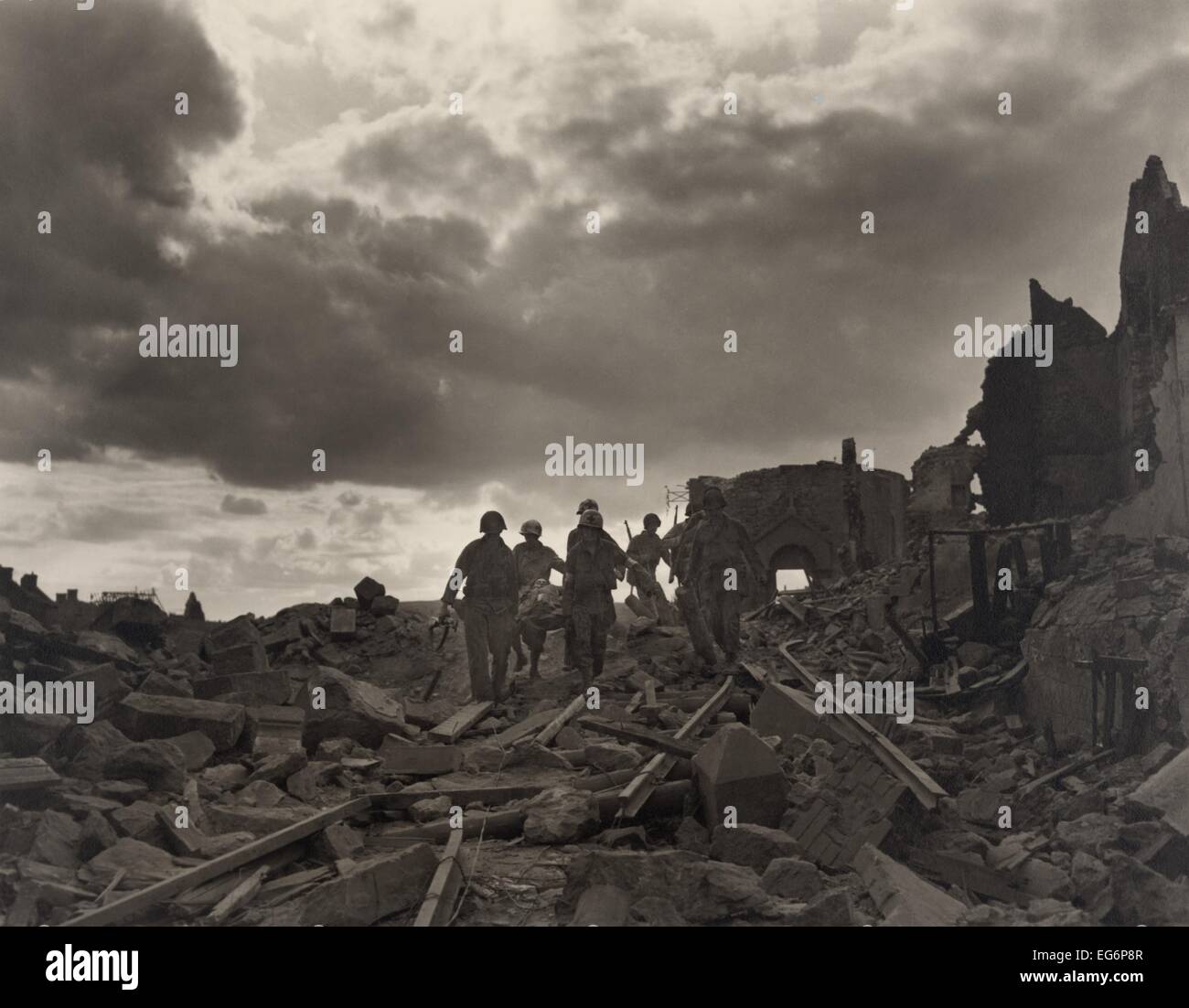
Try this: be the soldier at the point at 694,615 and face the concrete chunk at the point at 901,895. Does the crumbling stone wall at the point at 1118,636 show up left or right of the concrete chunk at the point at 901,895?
left

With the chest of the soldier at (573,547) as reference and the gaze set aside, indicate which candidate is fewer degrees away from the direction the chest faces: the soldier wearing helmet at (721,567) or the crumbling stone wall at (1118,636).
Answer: the crumbling stone wall

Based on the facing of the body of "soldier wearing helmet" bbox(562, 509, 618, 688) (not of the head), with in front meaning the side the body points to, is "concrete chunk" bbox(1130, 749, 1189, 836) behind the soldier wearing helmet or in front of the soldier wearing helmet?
in front

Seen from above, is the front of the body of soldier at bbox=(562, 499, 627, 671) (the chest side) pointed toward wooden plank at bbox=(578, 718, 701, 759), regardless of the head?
yes

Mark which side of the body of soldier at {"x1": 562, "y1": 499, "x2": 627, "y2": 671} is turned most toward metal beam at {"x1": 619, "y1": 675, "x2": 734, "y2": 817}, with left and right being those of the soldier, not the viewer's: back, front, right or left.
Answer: front

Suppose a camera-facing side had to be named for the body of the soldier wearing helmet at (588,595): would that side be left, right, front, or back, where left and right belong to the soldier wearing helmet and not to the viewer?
front

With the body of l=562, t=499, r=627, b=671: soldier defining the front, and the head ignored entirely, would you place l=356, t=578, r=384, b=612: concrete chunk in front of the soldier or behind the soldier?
behind

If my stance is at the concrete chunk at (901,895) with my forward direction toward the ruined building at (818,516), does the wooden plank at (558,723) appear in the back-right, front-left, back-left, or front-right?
front-left

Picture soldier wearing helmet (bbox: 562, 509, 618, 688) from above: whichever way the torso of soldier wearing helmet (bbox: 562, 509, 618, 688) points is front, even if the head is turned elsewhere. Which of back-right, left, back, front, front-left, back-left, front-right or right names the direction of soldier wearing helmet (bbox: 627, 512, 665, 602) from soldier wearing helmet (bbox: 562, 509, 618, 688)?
back

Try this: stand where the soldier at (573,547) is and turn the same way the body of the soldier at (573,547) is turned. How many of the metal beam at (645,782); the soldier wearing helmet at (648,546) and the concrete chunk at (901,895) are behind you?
1

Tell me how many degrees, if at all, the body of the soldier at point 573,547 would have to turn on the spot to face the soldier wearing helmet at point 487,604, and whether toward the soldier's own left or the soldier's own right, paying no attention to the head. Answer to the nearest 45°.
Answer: approximately 45° to the soldier's own right

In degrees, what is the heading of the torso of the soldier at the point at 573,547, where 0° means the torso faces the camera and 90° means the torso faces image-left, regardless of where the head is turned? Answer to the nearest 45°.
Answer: approximately 0°
